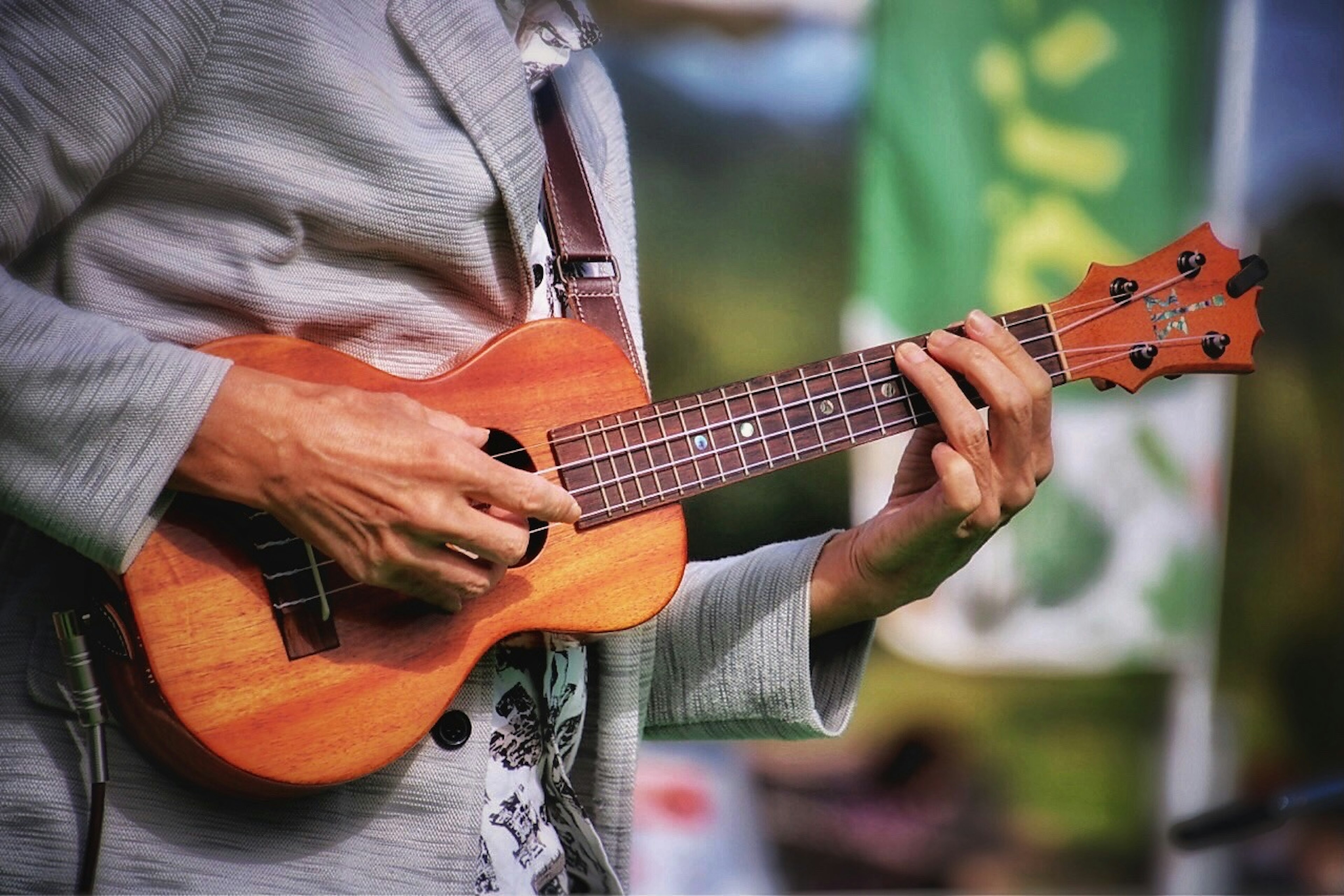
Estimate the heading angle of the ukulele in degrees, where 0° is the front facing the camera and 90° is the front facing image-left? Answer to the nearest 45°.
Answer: approximately 0°

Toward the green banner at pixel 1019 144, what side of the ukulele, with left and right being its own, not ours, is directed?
back
